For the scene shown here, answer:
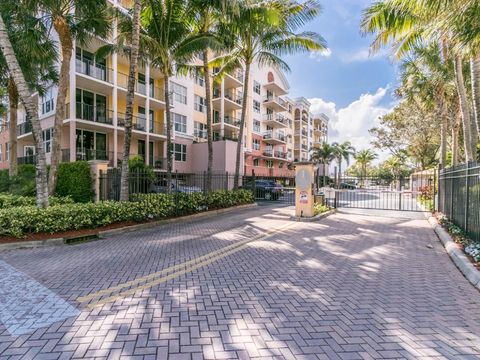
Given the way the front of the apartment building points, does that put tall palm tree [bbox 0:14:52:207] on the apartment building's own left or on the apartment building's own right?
on the apartment building's own right

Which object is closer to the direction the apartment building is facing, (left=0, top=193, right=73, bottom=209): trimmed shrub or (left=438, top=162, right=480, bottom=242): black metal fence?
the black metal fence

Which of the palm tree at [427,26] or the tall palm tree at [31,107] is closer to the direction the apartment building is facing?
the palm tree

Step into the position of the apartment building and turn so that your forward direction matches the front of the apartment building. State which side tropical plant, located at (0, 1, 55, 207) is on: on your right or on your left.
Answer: on your right

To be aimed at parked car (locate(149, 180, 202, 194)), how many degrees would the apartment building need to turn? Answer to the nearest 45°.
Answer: approximately 45° to its right

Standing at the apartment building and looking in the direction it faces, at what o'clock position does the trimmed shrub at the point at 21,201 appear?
The trimmed shrub is roughly at 2 o'clock from the apartment building.

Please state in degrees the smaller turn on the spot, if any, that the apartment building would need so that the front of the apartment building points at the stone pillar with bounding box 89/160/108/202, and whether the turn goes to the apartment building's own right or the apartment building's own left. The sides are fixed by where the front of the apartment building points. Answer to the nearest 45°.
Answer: approximately 45° to the apartment building's own right

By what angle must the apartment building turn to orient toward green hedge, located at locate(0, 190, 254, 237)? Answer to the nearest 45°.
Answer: approximately 45° to its right

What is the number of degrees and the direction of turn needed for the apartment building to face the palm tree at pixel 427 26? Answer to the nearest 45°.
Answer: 0° — it already faces it

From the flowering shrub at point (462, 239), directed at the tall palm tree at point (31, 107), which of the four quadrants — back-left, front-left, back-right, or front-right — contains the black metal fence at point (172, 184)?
front-right

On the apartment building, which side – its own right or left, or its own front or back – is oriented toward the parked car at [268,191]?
front

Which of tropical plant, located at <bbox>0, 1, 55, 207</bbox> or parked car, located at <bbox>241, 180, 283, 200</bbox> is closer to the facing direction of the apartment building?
the parked car

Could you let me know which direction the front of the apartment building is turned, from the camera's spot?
facing the viewer and to the right of the viewer

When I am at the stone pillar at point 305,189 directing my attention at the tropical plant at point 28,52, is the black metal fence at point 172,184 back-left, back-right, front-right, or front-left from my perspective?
front-right

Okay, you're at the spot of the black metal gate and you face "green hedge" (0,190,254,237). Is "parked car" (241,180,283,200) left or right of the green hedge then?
right
